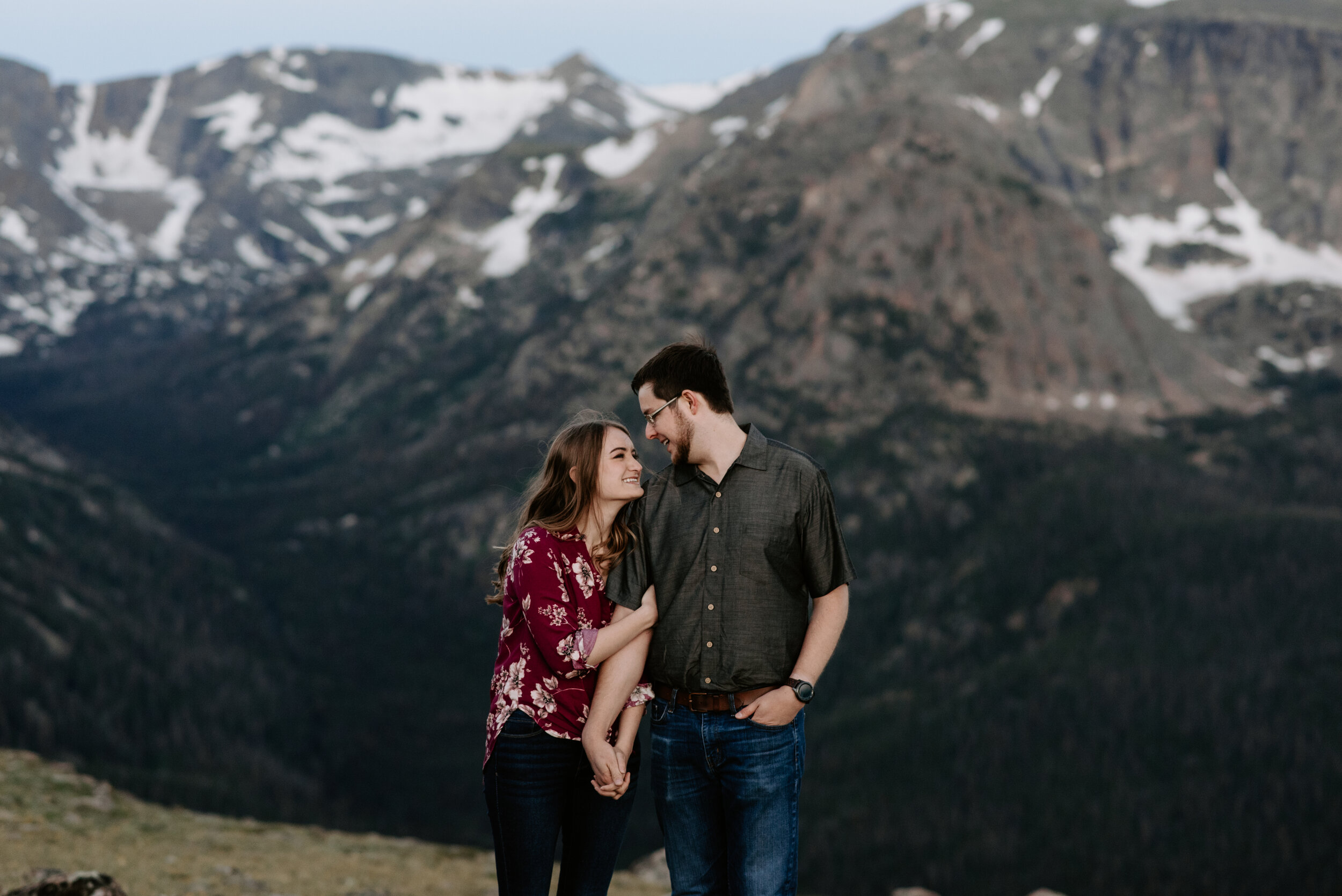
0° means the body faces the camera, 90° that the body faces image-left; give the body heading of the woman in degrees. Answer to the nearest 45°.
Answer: approximately 315°

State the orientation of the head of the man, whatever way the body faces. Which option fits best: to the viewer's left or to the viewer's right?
to the viewer's left

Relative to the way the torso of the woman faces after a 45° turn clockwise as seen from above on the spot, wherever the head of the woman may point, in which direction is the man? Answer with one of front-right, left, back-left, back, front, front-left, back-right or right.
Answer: left
